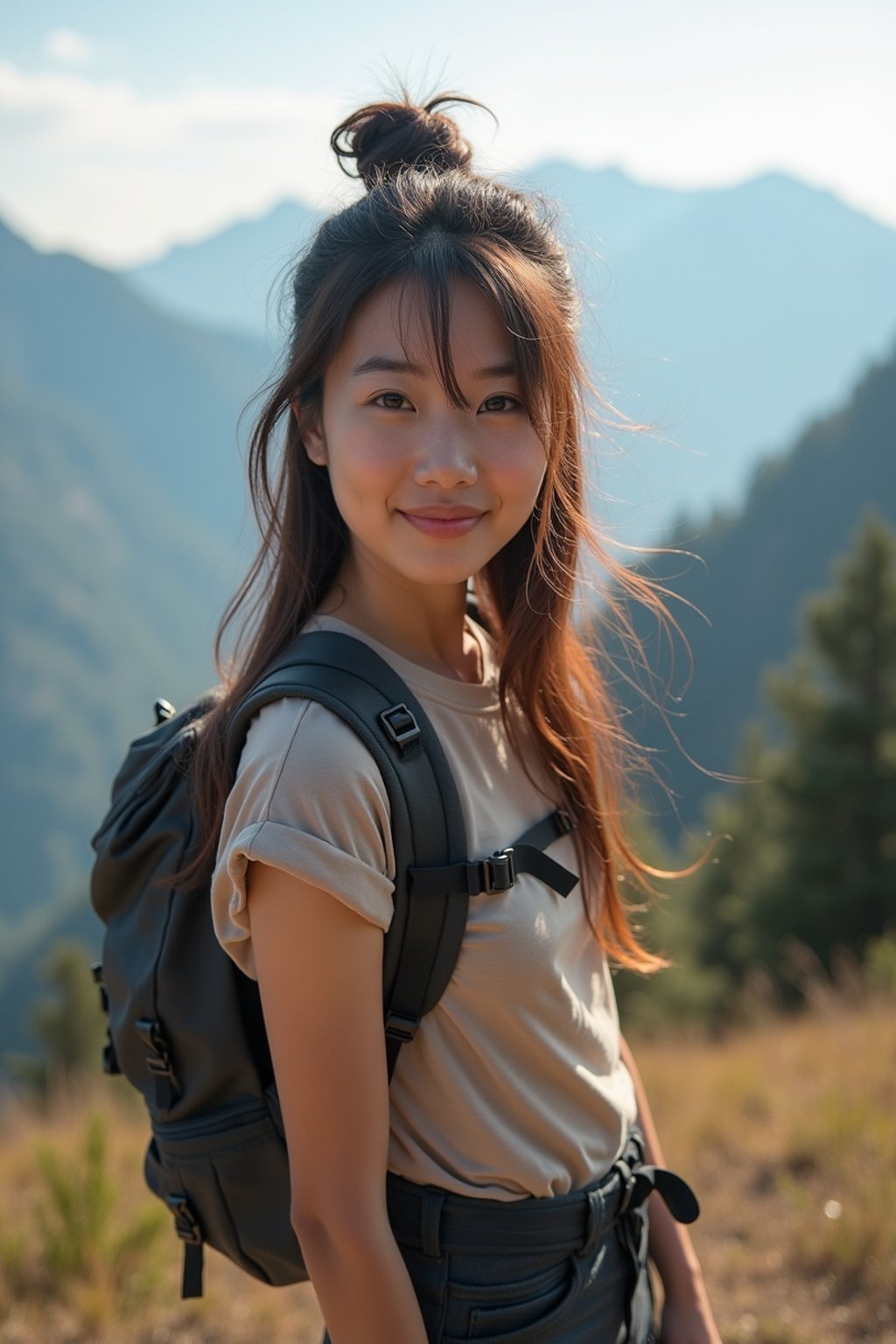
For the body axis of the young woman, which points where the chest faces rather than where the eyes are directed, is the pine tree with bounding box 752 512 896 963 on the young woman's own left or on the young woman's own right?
on the young woman's own left

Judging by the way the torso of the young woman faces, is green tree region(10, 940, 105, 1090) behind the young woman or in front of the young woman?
behind

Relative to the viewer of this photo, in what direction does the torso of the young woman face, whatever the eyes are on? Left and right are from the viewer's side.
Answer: facing the viewer and to the right of the viewer

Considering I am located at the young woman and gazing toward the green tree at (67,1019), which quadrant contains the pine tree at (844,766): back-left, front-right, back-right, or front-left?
front-right
